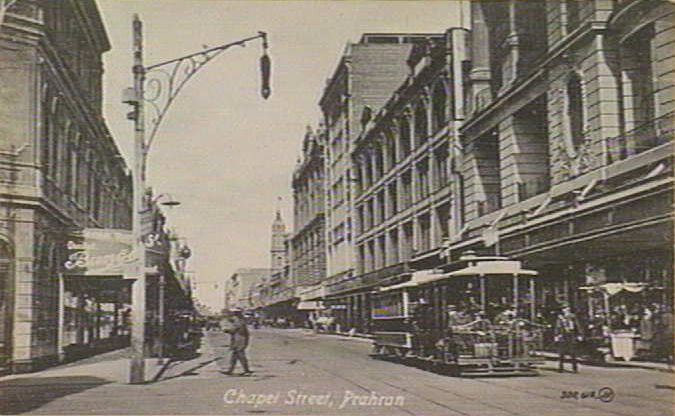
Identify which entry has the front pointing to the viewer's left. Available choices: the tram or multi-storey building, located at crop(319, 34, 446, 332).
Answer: the multi-storey building

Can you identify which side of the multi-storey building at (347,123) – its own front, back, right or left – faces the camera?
left

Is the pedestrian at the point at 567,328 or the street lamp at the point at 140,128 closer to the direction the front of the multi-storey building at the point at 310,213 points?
the street lamp

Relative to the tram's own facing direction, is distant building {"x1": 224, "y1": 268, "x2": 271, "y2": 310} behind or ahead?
behind

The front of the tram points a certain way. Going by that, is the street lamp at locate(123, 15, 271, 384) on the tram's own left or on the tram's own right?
on the tram's own right

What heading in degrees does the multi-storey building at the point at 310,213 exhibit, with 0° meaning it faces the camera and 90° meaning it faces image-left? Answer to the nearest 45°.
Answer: approximately 90°

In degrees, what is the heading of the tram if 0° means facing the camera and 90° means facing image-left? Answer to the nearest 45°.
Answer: approximately 315°

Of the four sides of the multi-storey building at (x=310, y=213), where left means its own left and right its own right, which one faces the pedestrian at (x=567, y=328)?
left

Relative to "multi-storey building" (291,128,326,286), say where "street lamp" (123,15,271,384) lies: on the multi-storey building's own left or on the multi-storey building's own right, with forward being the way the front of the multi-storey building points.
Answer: on the multi-storey building's own left

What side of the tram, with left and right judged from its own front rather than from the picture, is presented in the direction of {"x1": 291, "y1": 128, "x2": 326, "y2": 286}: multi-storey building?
back
